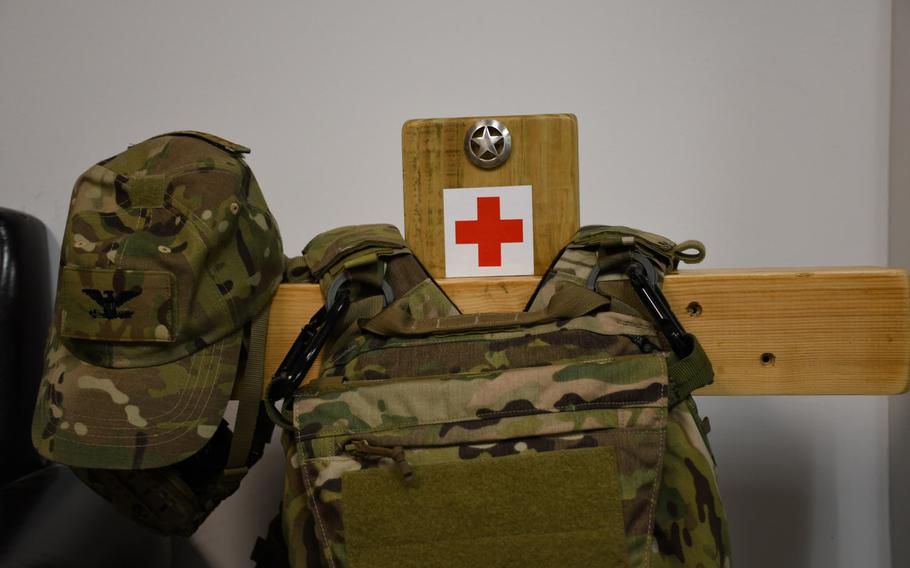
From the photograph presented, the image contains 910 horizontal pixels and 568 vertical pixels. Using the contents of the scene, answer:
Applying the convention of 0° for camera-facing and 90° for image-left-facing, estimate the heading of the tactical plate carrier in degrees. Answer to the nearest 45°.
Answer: approximately 0°

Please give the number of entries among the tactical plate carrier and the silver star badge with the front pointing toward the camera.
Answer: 2

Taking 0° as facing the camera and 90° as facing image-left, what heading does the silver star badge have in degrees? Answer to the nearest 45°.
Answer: approximately 0°

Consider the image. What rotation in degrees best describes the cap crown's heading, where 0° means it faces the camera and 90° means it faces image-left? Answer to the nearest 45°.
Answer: approximately 45°
